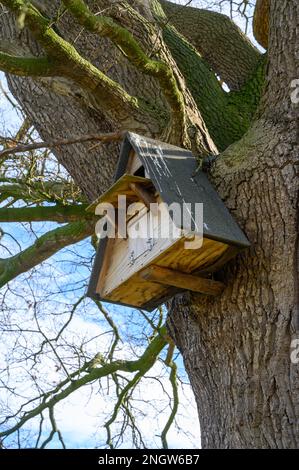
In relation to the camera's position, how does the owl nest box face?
facing the viewer and to the left of the viewer
